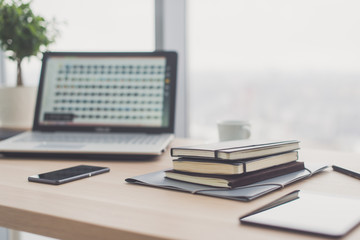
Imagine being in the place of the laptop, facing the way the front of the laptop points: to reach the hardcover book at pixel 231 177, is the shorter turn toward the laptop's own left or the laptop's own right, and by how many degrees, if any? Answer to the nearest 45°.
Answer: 0° — it already faces it

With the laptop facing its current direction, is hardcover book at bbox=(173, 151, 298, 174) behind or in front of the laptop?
in front

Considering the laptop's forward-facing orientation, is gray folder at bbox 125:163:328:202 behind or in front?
in front

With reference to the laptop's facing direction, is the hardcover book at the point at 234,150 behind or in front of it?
in front

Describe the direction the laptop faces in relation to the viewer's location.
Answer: facing the viewer
